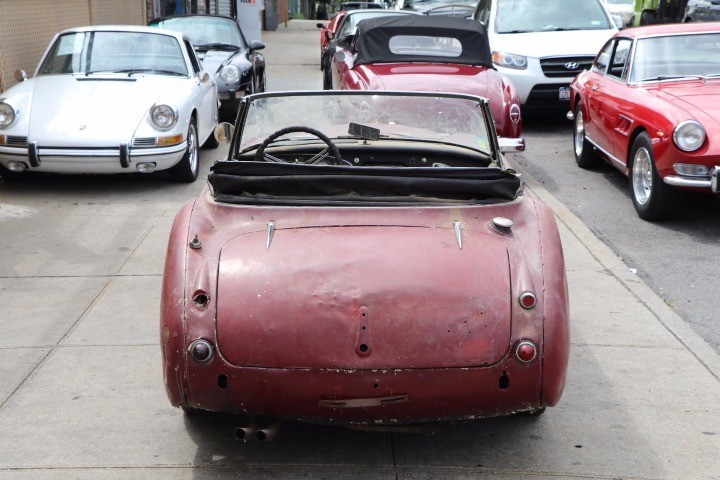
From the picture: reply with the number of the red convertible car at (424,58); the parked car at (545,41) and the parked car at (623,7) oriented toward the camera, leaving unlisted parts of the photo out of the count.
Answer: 2

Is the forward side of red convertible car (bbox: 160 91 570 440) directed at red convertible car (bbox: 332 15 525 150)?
yes

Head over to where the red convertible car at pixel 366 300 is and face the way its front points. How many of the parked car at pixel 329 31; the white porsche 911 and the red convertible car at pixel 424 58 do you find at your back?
0

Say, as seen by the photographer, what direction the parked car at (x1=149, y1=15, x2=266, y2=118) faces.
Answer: facing the viewer and to the left of the viewer

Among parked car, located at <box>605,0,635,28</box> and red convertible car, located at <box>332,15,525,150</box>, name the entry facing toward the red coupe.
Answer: the parked car

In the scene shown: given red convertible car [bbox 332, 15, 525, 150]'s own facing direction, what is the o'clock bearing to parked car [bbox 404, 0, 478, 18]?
The parked car is roughly at 12 o'clock from the red convertible car.

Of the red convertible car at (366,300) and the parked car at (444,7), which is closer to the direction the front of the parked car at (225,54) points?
the red convertible car

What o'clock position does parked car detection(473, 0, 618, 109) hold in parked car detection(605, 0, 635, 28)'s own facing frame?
parked car detection(473, 0, 618, 109) is roughly at 12 o'clock from parked car detection(605, 0, 635, 28).

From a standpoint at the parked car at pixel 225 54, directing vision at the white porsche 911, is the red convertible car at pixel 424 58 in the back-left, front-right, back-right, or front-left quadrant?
front-left

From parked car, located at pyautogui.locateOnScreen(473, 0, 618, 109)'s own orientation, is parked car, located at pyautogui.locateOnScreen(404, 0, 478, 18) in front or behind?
behind

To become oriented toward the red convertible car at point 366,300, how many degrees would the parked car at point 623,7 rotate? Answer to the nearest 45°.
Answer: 0° — it already faces it

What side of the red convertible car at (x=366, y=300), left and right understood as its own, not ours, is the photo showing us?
back

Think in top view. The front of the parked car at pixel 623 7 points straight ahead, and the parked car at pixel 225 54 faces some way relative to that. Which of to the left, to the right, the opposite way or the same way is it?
the same way

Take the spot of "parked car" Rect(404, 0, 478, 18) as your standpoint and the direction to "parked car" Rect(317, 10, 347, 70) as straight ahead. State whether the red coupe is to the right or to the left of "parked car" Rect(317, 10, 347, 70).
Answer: left

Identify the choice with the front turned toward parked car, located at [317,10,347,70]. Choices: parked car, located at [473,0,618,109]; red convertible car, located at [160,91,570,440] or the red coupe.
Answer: the red convertible car

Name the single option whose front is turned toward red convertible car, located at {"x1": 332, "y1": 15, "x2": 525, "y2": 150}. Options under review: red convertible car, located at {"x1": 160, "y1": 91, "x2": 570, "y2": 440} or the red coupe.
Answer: red convertible car, located at {"x1": 160, "y1": 91, "x2": 570, "y2": 440}

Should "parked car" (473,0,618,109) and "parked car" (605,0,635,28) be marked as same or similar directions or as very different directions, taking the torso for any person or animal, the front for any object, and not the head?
same or similar directions

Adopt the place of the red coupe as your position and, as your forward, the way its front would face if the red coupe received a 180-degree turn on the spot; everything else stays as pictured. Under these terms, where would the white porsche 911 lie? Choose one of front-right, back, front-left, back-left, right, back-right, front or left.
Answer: front-left

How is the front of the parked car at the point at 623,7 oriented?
toward the camera

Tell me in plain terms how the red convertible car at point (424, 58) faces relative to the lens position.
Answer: facing away from the viewer

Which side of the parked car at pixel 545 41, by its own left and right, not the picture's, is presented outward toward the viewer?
front

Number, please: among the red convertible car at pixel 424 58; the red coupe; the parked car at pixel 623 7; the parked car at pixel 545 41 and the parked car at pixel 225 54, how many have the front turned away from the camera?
1

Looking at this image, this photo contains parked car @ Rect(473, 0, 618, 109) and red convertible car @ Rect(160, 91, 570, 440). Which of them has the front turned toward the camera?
the parked car

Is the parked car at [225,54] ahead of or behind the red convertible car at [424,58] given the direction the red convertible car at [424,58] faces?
ahead
